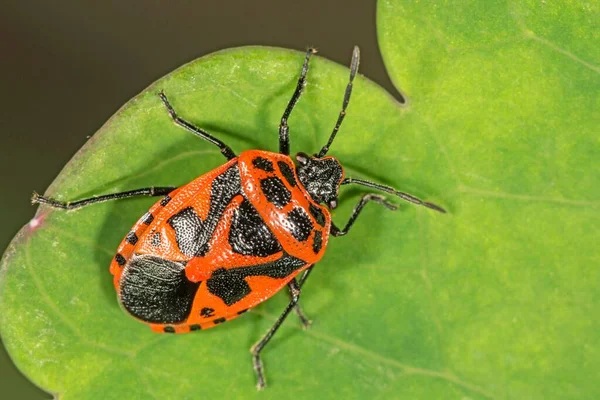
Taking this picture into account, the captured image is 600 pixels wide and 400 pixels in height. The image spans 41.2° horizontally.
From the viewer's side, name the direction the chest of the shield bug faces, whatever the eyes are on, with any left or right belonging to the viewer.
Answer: facing away from the viewer and to the right of the viewer
